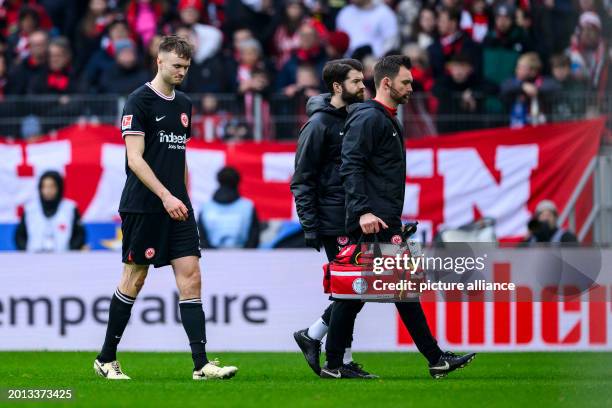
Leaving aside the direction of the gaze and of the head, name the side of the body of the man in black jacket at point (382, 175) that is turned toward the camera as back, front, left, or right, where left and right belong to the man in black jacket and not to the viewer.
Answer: right

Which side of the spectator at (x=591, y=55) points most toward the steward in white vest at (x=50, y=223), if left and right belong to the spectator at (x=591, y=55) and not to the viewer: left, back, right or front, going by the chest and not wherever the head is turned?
right

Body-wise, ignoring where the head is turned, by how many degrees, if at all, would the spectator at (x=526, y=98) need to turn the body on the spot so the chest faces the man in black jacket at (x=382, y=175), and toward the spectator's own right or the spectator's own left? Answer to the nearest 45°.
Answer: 0° — they already face them

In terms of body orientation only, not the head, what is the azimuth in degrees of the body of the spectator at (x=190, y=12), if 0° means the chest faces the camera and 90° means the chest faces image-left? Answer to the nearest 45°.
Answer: approximately 0°

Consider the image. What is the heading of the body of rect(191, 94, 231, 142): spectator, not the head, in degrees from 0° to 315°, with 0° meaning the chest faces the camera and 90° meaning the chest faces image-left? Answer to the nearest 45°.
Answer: approximately 0°

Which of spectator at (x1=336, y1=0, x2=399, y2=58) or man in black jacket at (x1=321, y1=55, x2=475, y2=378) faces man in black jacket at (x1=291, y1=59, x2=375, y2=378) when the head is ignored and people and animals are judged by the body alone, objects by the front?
the spectator

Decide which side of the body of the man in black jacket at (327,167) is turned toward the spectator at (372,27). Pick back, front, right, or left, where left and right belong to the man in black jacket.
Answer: left

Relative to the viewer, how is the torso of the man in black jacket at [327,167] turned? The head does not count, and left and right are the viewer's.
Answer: facing to the right of the viewer
